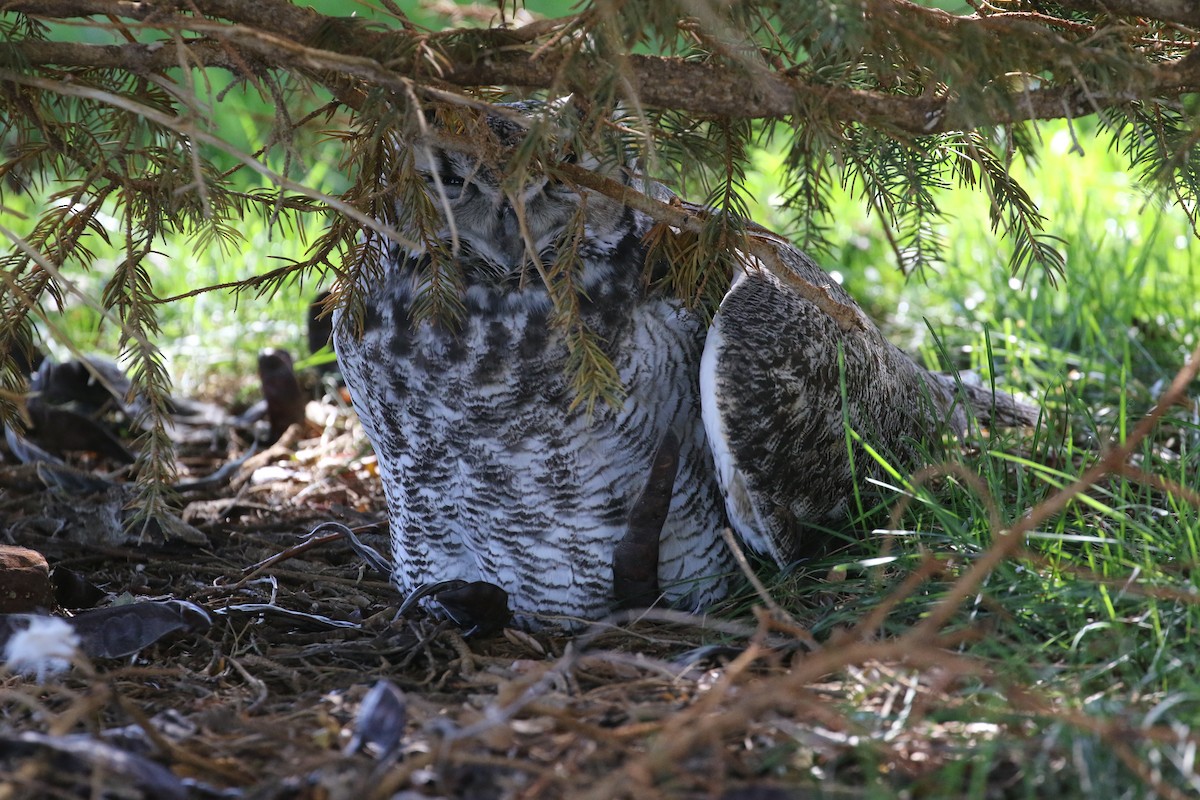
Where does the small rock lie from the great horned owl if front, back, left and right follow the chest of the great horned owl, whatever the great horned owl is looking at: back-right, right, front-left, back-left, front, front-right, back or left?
front-right

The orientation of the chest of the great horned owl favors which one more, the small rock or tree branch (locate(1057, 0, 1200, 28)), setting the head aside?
the small rock

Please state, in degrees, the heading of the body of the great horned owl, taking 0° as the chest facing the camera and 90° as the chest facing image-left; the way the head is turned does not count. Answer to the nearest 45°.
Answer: approximately 45°

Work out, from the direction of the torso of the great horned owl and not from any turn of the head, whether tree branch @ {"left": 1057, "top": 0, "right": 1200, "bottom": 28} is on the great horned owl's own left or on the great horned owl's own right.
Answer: on the great horned owl's own left
